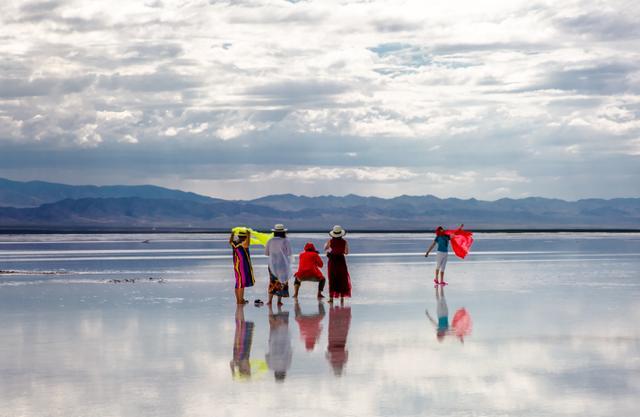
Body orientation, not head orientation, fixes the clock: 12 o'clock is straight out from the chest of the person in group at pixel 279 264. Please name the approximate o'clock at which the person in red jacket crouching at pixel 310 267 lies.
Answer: The person in red jacket crouching is roughly at 2 o'clock from the person in group.

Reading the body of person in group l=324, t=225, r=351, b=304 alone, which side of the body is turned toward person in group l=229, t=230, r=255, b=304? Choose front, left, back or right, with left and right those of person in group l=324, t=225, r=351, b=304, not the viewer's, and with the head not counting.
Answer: left

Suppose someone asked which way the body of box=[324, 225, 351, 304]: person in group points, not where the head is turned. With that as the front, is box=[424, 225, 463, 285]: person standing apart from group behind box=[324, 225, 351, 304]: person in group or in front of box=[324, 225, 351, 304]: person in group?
in front

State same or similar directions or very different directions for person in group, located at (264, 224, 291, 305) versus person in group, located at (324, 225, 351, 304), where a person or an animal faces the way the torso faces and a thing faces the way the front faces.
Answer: same or similar directions

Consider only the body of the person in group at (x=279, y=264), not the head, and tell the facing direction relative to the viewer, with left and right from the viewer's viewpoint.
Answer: facing away from the viewer

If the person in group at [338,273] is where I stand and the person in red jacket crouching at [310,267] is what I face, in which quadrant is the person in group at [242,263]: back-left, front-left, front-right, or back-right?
front-left

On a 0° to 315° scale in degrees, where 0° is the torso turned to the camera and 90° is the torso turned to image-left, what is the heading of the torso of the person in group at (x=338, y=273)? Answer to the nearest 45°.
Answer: approximately 180°

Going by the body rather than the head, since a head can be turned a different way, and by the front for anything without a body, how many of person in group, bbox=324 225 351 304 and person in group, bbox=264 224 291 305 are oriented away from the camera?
2

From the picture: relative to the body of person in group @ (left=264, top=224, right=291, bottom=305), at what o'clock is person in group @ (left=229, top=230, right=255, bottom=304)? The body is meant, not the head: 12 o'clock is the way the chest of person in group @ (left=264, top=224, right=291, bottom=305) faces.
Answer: person in group @ (left=229, top=230, right=255, bottom=304) is roughly at 8 o'clock from person in group @ (left=264, top=224, right=291, bottom=305).

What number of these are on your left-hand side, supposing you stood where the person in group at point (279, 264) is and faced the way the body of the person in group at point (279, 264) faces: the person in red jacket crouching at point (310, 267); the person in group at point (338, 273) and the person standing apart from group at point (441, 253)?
0

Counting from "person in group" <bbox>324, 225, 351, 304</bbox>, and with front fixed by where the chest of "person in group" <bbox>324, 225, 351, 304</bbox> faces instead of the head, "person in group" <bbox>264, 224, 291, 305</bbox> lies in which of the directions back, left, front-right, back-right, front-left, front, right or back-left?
left

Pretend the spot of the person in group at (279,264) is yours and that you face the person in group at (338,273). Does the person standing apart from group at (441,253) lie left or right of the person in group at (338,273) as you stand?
left
